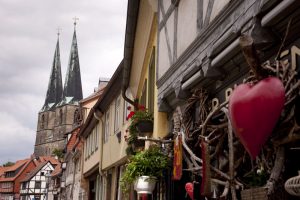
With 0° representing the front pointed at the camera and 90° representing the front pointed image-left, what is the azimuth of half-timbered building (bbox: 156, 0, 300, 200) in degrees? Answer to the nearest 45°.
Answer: approximately 45°
